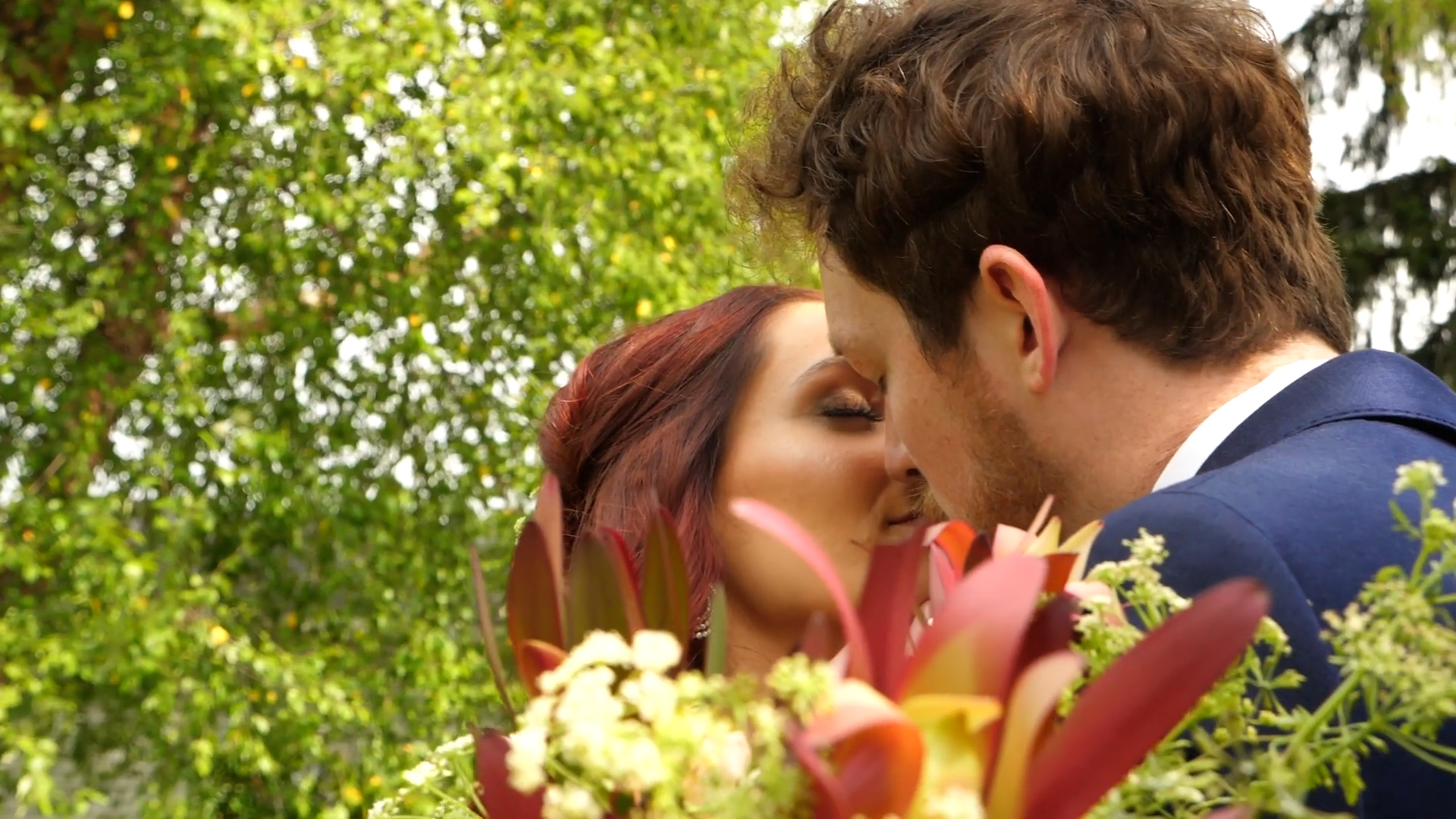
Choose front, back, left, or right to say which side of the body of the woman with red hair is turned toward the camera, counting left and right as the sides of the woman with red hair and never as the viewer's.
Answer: right

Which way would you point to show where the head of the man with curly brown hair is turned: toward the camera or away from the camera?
away from the camera

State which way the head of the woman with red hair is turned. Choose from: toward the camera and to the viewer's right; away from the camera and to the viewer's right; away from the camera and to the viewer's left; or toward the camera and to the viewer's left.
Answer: toward the camera and to the viewer's right

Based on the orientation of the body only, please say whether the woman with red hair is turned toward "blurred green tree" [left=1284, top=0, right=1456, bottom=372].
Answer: no
